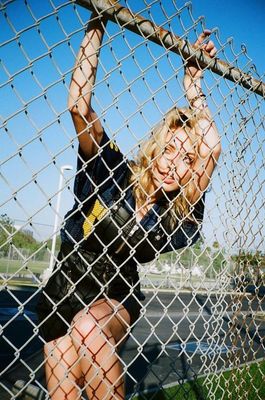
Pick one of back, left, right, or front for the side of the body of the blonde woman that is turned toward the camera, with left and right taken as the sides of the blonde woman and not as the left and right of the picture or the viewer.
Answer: front
